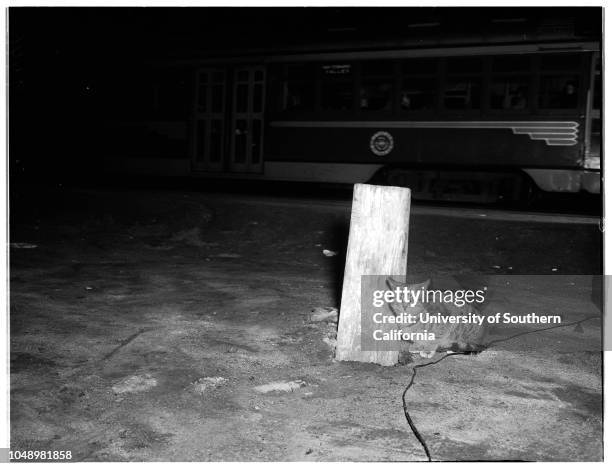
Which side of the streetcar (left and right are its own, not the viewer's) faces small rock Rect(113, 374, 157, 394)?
right

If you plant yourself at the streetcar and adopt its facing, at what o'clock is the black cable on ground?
The black cable on ground is roughly at 3 o'clock from the streetcar.

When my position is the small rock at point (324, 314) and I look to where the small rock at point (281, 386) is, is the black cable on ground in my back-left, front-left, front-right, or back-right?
front-left

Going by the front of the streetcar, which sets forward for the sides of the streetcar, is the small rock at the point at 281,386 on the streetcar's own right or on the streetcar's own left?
on the streetcar's own right

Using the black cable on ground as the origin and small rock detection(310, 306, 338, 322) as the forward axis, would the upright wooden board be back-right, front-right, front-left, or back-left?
front-left

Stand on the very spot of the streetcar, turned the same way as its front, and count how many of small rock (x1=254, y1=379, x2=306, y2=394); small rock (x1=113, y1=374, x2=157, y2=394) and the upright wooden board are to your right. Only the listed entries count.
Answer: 3

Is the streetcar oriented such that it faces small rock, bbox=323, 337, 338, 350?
no

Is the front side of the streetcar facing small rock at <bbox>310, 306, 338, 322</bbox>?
no

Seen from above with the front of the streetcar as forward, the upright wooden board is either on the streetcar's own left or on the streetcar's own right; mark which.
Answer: on the streetcar's own right

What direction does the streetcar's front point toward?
to the viewer's right

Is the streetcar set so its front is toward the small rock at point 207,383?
no
